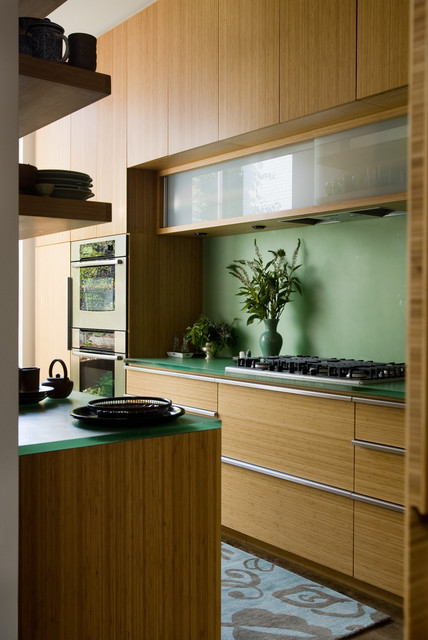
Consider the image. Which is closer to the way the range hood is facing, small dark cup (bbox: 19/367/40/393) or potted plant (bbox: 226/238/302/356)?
the small dark cup

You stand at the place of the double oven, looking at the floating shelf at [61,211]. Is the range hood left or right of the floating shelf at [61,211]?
left

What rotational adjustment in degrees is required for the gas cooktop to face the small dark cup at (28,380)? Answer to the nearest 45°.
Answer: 0° — it already faces it

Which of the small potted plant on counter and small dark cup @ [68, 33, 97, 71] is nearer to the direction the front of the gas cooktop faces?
the small dark cup

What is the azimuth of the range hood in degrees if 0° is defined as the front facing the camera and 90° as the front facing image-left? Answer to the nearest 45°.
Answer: approximately 45°

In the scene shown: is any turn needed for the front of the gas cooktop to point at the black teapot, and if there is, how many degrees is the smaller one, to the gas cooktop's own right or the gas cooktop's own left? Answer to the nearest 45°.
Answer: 0° — it already faces it

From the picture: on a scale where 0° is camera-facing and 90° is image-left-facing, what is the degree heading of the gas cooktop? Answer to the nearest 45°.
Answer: approximately 45°

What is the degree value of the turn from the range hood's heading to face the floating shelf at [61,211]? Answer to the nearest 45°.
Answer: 0° — it already faces it

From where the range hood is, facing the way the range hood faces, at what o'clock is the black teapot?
The black teapot is roughly at 12 o'clock from the range hood.

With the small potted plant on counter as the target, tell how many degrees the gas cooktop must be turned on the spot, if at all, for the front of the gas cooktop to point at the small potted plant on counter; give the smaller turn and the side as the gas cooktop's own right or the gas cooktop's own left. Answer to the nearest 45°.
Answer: approximately 90° to the gas cooktop's own right
